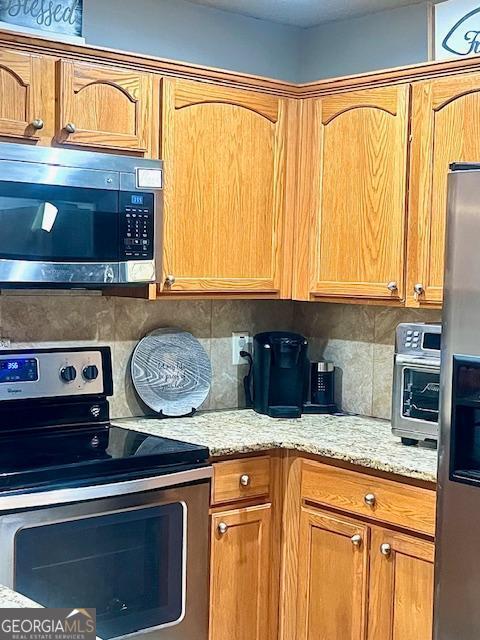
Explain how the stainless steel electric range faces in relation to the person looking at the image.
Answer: facing the viewer and to the right of the viewer

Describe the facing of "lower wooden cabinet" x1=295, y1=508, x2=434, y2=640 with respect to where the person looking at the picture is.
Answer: facing the viewer and to the left of the viewer

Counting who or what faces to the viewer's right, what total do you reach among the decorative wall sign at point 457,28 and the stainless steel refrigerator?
0
